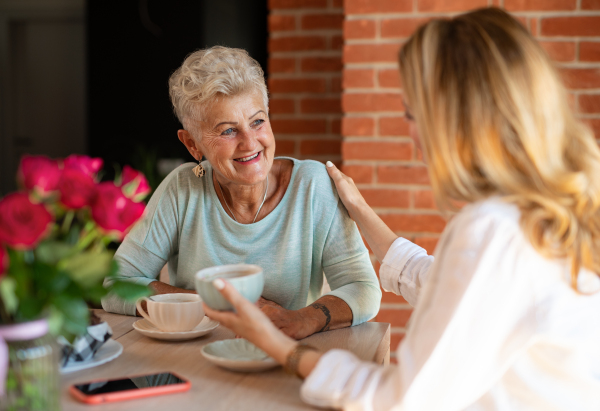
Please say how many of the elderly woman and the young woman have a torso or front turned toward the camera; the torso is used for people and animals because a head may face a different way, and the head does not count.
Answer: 1

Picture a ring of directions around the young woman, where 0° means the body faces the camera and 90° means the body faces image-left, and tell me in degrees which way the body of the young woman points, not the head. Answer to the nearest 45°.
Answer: approximately 135°

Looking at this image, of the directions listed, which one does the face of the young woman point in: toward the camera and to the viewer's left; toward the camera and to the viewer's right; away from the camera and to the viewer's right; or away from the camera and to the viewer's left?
away from the camera and to the viewer's left

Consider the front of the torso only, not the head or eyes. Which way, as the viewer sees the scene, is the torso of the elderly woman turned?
toward the camera

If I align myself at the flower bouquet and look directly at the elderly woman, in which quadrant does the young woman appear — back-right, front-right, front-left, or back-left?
front-right

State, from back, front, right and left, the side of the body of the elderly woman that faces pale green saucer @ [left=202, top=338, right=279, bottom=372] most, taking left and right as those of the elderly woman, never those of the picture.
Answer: front
